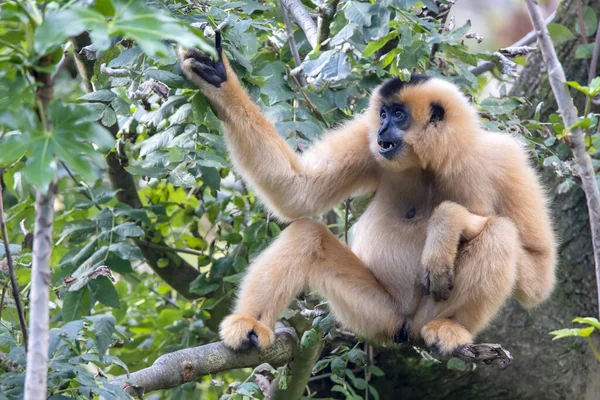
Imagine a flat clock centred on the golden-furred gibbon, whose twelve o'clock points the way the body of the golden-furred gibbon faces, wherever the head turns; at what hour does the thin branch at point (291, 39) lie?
The thin branch is roughly at 3 o'clock from the golden-furred gibbon.

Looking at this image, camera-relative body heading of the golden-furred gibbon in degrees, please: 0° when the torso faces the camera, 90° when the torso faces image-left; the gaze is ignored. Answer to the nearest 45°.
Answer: approximately 45°

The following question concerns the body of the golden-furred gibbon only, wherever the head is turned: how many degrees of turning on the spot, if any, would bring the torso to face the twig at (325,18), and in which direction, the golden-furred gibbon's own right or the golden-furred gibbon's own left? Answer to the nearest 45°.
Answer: approximately 90° to the golden-furred gibbon's own right

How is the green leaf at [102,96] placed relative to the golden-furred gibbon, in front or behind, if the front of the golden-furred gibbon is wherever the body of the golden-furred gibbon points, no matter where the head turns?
in front

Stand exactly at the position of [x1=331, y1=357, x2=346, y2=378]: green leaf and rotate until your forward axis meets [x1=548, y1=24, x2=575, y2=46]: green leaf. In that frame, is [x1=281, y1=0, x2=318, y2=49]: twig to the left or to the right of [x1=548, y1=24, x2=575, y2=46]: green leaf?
left

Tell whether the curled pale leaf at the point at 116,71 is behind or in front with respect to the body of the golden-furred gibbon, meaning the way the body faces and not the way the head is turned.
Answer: in front
